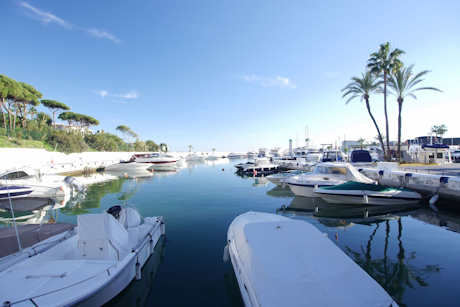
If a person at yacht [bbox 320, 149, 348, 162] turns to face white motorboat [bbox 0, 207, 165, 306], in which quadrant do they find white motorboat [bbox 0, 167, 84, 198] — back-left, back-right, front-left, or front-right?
front-right

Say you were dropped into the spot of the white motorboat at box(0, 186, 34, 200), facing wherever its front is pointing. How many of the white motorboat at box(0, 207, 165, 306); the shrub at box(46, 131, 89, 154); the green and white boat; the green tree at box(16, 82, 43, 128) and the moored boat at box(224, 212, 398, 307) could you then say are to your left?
2

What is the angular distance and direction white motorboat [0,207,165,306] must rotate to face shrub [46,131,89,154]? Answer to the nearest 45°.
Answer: approximately 135° to its right

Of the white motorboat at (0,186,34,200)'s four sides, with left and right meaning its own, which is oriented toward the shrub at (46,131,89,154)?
left

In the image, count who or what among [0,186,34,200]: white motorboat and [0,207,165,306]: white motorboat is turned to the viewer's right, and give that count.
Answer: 1

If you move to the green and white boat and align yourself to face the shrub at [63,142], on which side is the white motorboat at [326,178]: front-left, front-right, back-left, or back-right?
front-right

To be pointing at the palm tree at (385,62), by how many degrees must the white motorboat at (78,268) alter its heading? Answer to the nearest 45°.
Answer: approximately 135° to its left
